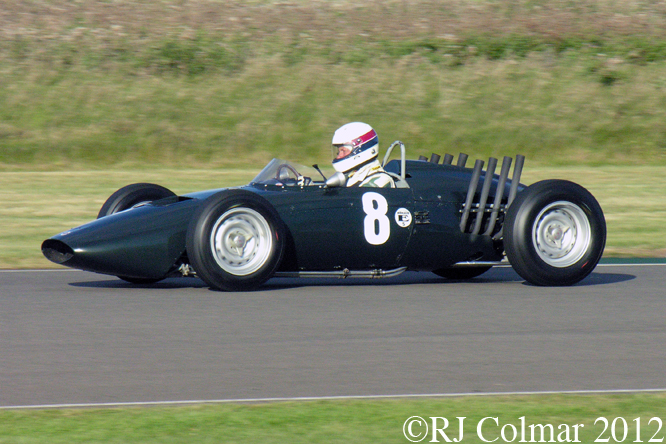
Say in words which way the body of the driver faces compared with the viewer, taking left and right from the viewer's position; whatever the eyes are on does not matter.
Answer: facing to the left of the viewer
